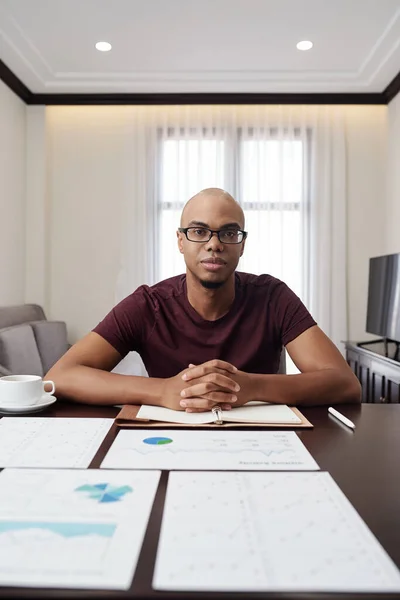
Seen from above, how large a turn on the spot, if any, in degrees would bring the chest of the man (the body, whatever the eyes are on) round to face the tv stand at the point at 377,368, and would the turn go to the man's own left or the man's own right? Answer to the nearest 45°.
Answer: approximately 135° to the man's own left

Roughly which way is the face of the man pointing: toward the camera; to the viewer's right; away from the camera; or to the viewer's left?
toward the camera

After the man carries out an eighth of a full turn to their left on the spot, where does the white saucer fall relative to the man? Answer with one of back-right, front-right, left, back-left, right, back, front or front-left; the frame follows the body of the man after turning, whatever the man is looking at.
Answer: right

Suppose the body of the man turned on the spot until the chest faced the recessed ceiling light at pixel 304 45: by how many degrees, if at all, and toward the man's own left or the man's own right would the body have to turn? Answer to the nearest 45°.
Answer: approximately 180°

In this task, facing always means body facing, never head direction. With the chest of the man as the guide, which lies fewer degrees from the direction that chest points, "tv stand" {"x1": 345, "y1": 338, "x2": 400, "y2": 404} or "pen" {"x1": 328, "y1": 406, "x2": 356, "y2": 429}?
the pen

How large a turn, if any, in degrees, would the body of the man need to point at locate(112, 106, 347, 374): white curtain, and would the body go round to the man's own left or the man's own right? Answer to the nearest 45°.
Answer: approximately 180°

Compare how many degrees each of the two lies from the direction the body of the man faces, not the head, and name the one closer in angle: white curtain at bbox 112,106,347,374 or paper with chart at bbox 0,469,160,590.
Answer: the paper with chart

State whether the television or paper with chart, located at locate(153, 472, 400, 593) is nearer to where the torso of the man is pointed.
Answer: the paper with chart

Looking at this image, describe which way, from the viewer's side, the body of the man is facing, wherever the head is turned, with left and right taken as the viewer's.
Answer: facing the viewer

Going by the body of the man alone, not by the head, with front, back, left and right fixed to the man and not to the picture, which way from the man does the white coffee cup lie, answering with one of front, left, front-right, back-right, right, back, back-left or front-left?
front-right

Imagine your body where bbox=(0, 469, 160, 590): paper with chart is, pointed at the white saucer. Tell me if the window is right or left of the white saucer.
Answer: right

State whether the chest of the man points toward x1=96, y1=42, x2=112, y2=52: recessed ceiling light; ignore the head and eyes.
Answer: no

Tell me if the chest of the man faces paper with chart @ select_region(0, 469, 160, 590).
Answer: yes

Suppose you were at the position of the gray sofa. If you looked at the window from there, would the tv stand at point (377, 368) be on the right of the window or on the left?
right

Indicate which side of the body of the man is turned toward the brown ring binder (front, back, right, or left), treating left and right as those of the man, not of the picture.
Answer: front

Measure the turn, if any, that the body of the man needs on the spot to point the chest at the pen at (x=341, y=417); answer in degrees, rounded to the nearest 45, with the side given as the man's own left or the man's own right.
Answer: approximately 45° to the man's own left

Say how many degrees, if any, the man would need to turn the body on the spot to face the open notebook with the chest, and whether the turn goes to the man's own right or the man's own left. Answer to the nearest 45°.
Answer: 0° — they already face it

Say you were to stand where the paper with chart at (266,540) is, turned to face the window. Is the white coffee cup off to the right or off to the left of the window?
left

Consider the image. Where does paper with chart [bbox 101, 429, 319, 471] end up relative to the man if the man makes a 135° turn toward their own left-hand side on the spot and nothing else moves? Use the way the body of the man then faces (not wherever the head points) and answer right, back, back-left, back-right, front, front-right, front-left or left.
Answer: back-right
